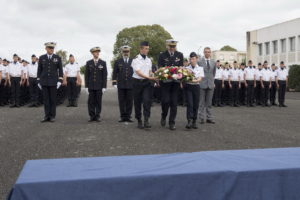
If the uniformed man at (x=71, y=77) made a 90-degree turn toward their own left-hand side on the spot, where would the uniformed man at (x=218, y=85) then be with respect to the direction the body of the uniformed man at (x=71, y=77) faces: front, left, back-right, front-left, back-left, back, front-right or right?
front

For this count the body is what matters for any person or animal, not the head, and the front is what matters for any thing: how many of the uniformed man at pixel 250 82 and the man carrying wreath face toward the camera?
2

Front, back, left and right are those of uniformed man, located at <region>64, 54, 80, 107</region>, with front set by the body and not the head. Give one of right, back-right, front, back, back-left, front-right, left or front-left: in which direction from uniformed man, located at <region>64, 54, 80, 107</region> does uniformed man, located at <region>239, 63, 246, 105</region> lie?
left

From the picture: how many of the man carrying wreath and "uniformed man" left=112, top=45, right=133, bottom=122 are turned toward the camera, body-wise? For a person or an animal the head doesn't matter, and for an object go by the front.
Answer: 2

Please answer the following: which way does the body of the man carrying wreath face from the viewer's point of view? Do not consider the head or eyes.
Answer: toward the camera

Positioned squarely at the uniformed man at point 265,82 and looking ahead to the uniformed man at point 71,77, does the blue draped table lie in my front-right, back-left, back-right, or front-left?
front-left

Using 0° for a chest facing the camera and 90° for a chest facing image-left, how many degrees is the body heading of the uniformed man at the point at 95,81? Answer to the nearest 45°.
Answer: approximately 0°

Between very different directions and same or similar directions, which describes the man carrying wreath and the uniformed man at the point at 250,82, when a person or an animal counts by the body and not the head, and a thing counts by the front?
same or similar directions

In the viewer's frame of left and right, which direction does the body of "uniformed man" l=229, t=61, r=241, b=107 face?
facing the viewer

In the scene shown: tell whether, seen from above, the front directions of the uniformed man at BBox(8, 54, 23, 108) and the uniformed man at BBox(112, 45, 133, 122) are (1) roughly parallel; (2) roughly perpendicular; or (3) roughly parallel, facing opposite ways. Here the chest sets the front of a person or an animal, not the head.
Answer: roughly parallel

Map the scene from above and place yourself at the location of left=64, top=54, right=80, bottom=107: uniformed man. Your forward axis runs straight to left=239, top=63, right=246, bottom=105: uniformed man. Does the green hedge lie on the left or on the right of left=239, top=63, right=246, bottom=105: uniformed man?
left

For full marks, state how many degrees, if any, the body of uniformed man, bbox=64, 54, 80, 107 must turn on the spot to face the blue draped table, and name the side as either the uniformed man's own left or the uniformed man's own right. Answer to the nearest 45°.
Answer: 0° — they already face it

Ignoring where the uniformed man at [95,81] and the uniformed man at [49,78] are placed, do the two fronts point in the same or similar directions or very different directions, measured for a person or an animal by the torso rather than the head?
same or similar directions

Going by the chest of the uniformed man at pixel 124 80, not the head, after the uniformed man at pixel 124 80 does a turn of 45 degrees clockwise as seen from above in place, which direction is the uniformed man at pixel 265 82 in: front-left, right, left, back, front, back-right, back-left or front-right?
back

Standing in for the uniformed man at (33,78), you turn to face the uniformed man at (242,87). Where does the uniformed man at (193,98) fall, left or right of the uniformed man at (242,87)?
right

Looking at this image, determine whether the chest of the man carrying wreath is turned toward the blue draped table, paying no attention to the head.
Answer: yes
